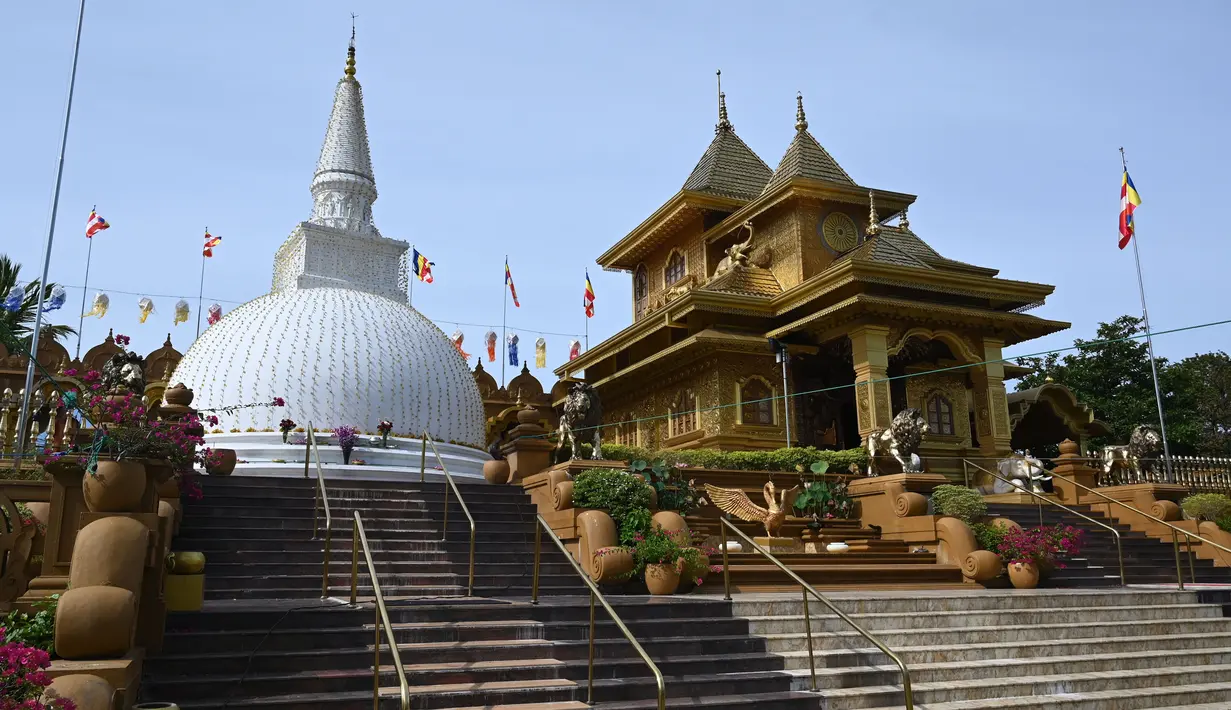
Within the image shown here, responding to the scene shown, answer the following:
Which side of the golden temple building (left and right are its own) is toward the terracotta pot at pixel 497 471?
right

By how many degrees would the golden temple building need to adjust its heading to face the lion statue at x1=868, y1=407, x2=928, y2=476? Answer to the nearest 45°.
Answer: approximately 45° to its right

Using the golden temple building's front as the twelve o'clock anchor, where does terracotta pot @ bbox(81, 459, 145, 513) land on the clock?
The terracotta pot is roughly at 2 o'clock from the golden temple building.

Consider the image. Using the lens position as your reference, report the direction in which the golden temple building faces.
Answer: facing the viewer and to the right of the viewer

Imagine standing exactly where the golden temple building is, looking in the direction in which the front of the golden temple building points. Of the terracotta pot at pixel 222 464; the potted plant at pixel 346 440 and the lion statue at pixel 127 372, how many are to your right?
3

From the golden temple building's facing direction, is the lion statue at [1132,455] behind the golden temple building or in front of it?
in front

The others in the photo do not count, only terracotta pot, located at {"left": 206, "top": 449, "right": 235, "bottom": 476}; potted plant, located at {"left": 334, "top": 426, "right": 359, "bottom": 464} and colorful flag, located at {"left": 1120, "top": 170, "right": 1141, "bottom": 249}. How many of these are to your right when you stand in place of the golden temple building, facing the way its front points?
2

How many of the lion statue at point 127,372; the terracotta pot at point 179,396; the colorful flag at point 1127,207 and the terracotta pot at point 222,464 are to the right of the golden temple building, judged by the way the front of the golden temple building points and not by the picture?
3

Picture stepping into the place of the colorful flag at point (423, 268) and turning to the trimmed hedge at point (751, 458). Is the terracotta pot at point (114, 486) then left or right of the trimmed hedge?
right

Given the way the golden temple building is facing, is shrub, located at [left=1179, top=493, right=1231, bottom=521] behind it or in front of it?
in front

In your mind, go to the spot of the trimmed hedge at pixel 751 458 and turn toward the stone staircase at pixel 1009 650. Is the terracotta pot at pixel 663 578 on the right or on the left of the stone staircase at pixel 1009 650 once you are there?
right

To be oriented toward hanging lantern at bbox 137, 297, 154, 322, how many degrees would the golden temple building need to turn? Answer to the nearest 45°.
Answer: approximately 135° to its right

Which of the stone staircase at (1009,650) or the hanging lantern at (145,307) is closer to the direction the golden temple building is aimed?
the stone staircase
